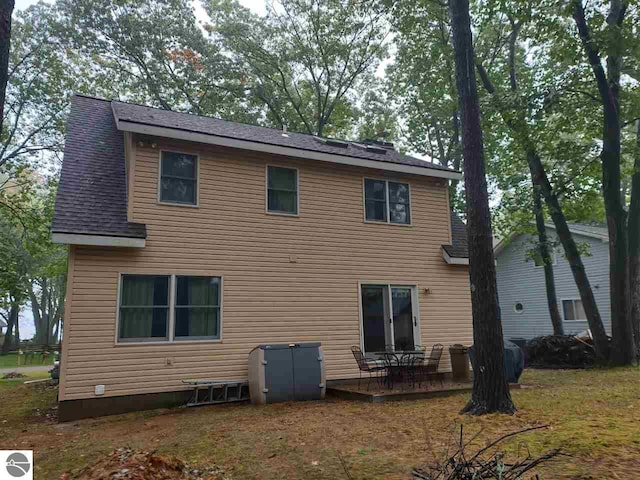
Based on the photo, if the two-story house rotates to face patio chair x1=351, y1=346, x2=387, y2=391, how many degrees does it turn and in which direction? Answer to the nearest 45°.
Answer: approximately 135° to its right

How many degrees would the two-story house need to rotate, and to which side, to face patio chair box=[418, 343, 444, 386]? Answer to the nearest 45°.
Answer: approximately 135° to its right

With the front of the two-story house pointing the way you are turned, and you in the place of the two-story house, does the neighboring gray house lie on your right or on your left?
on your right

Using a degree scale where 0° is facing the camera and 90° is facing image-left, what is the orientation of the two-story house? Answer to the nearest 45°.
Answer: approximately 135°
